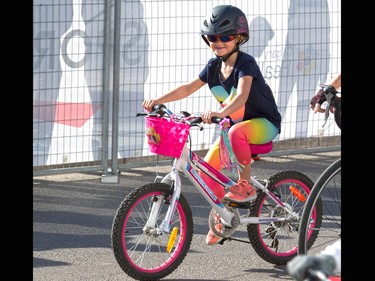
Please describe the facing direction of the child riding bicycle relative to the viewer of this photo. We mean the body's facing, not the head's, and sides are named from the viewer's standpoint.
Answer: facing the viewer and to the left of the viewer
